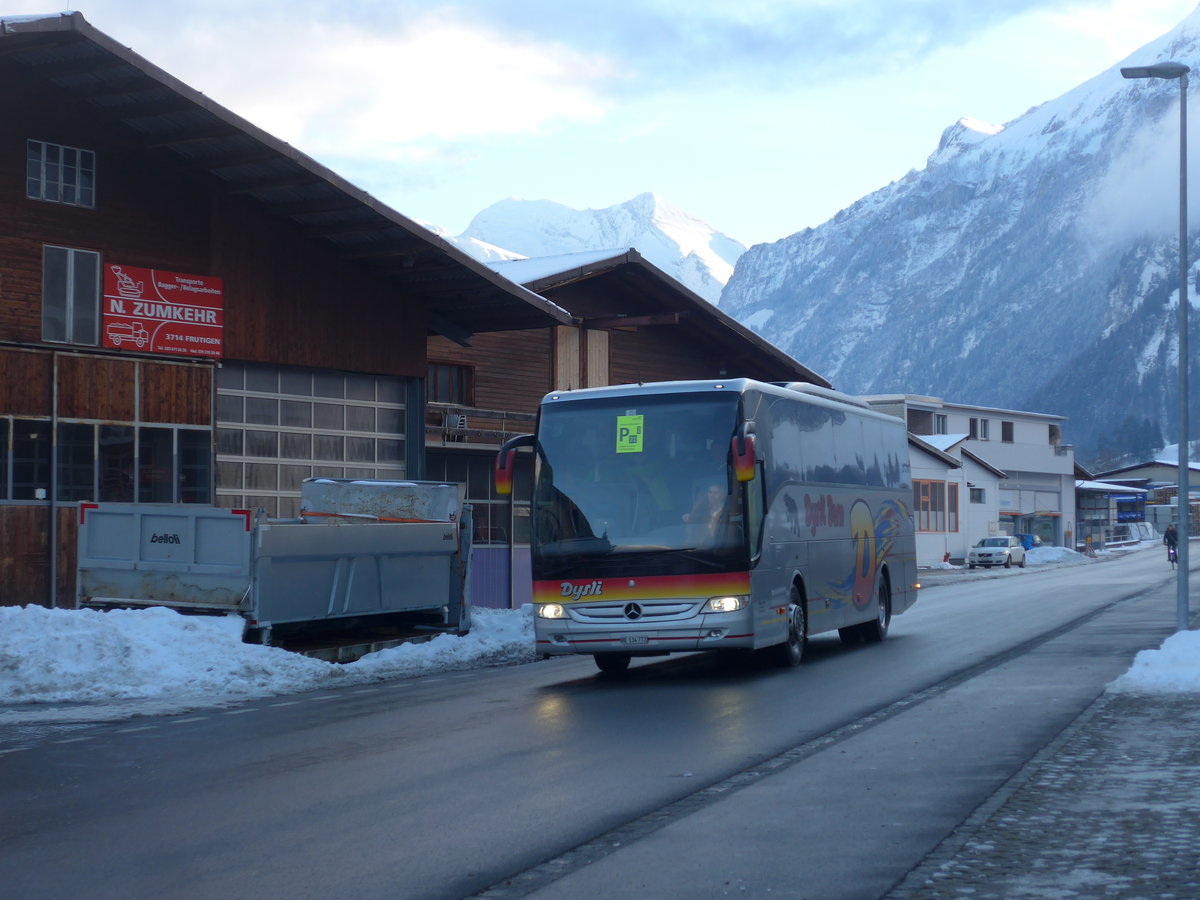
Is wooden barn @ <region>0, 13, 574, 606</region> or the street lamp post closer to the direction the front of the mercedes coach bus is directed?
the wooden barn

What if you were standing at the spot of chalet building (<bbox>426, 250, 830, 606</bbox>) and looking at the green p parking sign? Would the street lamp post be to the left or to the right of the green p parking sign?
left

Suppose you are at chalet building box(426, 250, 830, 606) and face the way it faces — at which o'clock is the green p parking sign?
The green p parking sign is roughly at 12 o'clock from the chalet building.

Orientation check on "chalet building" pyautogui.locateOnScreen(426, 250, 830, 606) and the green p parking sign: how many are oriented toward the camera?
2

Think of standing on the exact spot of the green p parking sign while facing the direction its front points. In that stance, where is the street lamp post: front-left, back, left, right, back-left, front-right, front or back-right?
back-left

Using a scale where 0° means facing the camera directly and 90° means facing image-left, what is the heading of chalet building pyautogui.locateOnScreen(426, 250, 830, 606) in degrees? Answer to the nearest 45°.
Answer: approximately 0°

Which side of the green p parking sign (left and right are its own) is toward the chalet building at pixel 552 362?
back

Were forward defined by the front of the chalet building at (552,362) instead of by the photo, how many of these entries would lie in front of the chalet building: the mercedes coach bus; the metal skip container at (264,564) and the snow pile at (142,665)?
3

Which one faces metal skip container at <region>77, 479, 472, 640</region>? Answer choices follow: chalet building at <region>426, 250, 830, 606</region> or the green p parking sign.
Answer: the chalet building

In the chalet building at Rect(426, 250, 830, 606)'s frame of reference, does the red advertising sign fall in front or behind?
in front

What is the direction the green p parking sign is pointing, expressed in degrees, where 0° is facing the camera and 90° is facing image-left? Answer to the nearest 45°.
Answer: approximately 0°

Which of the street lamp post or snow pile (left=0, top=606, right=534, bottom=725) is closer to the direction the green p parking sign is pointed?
the snow pile
